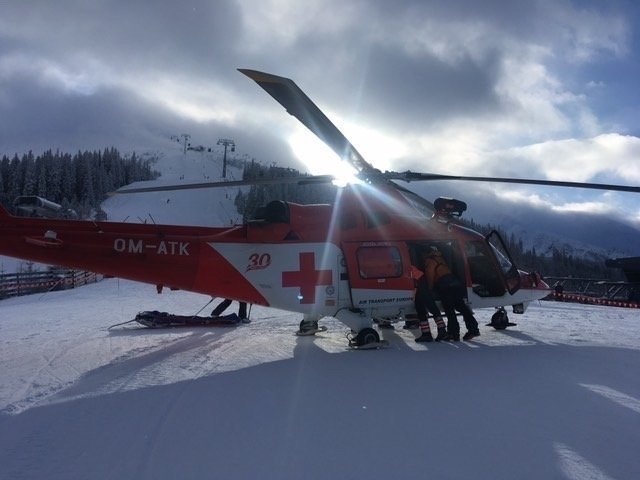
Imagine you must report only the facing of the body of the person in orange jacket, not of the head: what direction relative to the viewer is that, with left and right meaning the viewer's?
facing away from the viewer and to the left of the viewer
